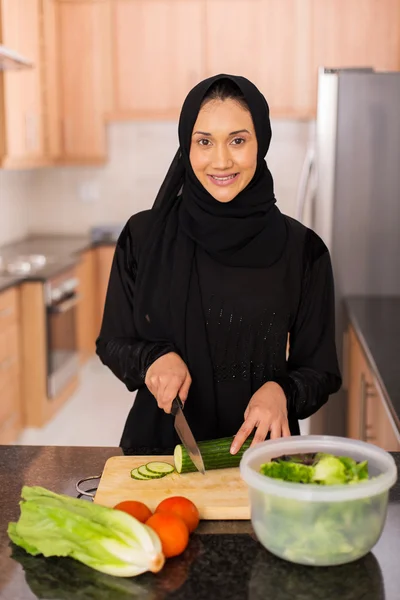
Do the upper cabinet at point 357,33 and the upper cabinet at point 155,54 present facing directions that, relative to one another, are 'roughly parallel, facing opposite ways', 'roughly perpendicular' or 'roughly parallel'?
roughly parallel

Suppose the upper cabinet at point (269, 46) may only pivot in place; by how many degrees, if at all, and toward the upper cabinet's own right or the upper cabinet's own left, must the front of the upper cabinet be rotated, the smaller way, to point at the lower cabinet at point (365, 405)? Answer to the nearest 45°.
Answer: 0° — it already faces it

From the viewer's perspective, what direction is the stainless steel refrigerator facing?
to the viewer's left

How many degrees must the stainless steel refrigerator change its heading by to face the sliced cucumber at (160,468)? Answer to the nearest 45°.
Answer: approximately 90° to its left

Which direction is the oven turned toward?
to the viewer's right

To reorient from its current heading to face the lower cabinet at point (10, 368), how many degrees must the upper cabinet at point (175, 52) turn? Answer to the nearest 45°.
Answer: approximately 45° to its right

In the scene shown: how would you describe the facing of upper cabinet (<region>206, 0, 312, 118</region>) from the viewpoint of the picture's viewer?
facing the viewer

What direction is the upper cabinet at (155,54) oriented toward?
toward the camera

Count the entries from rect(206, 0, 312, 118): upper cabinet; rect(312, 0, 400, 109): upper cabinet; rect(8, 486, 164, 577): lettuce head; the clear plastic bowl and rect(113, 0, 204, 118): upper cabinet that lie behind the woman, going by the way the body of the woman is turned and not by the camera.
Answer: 3

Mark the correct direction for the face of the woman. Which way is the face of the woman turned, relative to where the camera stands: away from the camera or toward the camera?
toward the camera

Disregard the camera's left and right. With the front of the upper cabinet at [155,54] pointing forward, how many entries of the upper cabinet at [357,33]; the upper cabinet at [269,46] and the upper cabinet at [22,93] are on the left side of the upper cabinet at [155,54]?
2

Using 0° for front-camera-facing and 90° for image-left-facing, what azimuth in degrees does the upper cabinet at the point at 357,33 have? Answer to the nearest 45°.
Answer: approximately 0°

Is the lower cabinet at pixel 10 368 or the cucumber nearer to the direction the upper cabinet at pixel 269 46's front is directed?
the cucumber

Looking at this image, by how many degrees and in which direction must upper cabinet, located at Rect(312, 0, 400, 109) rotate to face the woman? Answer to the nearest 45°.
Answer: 0° — it already faces them
